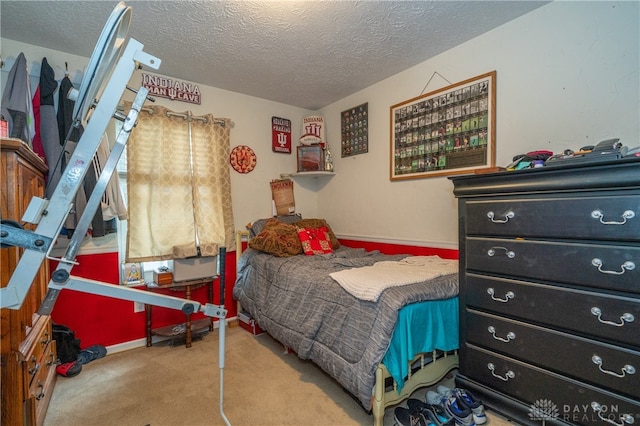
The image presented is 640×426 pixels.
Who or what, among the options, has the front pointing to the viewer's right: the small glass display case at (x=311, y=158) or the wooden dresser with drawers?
the wooden dresser with drawers

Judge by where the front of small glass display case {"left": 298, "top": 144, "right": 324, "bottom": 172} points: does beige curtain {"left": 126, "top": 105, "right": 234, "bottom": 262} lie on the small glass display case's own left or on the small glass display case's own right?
on the small glass display case's own right

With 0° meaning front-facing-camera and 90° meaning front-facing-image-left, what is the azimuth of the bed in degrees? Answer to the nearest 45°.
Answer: approximately 315°

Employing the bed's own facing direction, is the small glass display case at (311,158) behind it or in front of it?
behind

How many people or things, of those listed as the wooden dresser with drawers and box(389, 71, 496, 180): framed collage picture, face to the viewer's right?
1

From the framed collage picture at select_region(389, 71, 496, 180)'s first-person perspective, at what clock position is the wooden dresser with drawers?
The wooden dresser with drawers is roughly at 12 o'clock from the framed collage picture.

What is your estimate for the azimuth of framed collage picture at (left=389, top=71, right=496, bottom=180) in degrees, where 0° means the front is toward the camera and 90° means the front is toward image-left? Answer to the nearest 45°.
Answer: approximately 45°

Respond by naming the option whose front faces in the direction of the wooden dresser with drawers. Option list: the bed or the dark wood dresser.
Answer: the dark wood dresser
